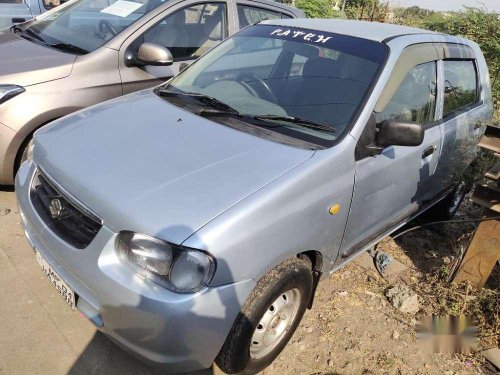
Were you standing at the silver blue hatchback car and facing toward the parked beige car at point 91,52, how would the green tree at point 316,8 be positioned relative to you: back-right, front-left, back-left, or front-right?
front-right

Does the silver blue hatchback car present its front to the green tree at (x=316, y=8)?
no

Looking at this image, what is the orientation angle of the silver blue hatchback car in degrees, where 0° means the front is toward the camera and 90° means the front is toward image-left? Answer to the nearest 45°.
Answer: approximately 45°

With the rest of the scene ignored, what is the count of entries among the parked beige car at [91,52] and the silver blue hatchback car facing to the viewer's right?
0

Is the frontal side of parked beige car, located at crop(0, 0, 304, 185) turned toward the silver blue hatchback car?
no

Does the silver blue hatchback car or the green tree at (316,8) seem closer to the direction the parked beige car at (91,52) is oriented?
the silver blue hatchback car

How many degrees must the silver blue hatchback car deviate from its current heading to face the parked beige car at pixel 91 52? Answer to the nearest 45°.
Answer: approximately 90° to its right

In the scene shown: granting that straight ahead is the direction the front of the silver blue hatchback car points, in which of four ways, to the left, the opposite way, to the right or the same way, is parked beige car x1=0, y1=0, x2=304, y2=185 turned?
the same way

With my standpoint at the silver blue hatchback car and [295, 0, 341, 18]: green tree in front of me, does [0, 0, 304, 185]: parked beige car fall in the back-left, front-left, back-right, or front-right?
front-left

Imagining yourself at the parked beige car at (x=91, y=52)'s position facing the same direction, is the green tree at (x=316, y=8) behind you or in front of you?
behind

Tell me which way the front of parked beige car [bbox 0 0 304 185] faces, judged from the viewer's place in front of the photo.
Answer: facing the viewer and to the left of the viewer

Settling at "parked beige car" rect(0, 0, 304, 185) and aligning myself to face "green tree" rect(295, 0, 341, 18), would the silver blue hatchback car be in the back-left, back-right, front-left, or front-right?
back-right
